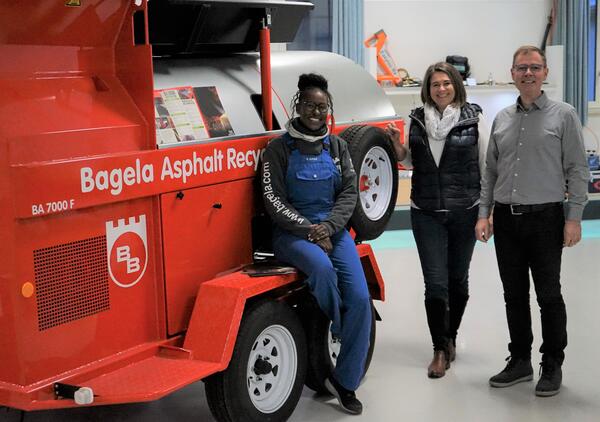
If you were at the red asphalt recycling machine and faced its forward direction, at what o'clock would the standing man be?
The standing man is roughly at 7 o'clock from the red asphalt recycling machine.

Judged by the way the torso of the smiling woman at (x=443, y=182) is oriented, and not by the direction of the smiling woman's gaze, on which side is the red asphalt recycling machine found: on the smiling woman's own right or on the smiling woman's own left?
on the smiling woman's own right

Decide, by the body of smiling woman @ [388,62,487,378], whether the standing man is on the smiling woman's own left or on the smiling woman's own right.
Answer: on the smiling woman's own left

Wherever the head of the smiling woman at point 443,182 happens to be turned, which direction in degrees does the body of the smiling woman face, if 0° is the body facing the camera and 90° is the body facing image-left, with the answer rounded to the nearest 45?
approximately 0°

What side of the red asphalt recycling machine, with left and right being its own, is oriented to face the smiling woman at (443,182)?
back
